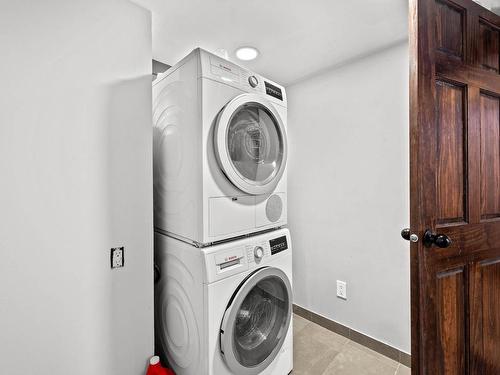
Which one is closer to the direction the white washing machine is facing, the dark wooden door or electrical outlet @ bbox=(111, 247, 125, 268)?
the dark wooden door

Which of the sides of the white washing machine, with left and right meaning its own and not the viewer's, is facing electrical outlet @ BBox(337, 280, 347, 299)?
left

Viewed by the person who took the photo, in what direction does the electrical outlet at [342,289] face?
facing the viewer and to the left of the viewer

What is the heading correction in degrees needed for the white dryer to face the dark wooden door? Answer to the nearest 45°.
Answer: approximately 45° to its left

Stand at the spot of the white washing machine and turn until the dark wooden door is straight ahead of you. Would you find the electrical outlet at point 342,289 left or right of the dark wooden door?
left

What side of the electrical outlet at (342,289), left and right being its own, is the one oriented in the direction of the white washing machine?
front

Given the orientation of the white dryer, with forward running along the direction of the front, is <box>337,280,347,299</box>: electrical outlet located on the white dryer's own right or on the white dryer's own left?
on the white dryer's own left

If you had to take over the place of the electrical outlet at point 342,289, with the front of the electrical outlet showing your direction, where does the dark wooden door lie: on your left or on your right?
on your left

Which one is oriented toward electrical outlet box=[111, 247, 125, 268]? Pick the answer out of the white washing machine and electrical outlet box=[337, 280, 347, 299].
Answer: electrical outlet box=[337, 280, 347, 299]

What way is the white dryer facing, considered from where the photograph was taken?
facing the viewer and to the right of the viewer
